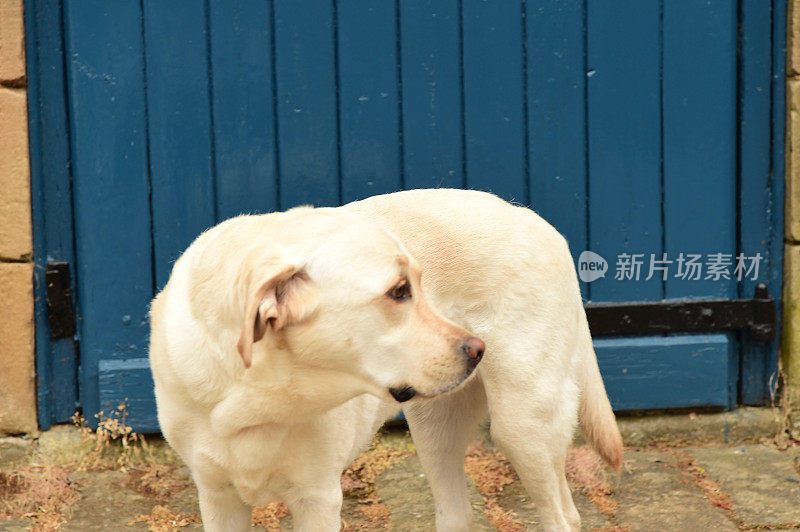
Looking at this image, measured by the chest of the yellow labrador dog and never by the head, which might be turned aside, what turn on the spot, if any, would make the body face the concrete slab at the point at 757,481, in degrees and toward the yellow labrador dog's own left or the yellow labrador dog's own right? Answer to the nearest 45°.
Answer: approximately 180°

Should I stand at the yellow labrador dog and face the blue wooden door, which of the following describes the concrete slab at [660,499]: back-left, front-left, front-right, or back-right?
front-right

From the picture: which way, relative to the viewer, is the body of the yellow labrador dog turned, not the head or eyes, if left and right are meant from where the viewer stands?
facing the viewer and to the left of the viewer
